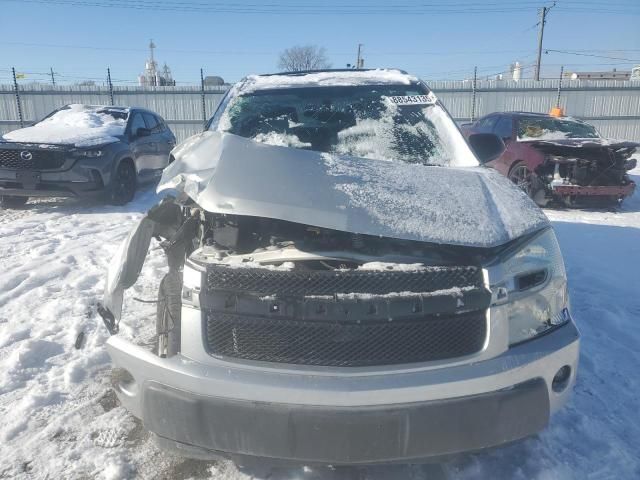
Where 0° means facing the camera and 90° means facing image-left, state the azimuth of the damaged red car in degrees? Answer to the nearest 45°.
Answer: approximately 315°

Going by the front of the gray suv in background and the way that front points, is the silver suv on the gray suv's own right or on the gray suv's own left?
on the gray suv's own left

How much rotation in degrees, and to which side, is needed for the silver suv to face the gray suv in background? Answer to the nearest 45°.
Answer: approximately 135° to its right

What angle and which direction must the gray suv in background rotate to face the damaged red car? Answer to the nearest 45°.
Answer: approximately 135° to its left

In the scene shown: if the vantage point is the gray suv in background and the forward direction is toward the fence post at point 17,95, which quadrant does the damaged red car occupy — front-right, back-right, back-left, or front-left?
back-right

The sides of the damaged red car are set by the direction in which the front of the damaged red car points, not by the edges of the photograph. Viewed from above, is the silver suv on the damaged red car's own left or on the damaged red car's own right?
on the damaged red car's own right

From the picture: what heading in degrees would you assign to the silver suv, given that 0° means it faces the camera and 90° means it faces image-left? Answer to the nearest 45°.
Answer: approximately 0°

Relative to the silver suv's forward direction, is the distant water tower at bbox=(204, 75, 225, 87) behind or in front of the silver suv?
behind

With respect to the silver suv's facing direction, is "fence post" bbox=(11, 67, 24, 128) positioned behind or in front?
behind
